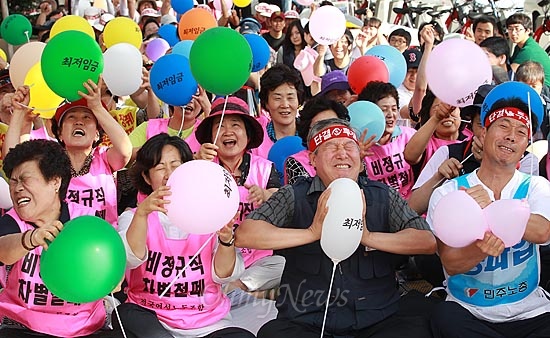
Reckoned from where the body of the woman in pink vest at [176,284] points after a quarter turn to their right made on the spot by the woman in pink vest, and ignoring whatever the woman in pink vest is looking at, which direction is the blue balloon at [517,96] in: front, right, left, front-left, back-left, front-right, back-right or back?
back

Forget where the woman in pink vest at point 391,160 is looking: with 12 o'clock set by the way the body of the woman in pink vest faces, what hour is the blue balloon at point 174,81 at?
The blue balloon is roughly at 3 o'clock from the woman in pink vest.

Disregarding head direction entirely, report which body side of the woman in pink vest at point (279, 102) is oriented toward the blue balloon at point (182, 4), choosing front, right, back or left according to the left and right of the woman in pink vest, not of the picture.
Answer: back

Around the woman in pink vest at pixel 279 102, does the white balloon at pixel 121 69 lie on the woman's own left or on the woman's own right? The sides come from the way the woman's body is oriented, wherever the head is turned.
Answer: on the woman's own right

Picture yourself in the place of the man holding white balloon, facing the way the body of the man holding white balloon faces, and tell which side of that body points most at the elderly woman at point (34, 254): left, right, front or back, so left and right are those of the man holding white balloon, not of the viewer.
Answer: right

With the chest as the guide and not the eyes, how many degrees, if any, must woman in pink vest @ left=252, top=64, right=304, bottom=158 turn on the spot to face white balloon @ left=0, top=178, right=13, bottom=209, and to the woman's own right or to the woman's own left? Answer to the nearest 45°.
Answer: approximately 45° to the woman's own right
